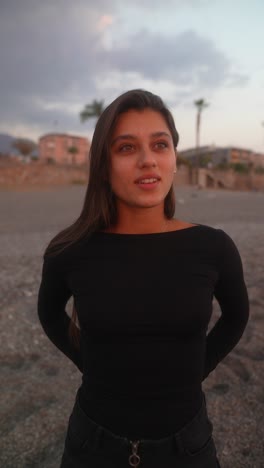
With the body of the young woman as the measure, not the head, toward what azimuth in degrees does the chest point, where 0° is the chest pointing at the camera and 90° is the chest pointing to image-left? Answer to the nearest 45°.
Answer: approximately 0°
